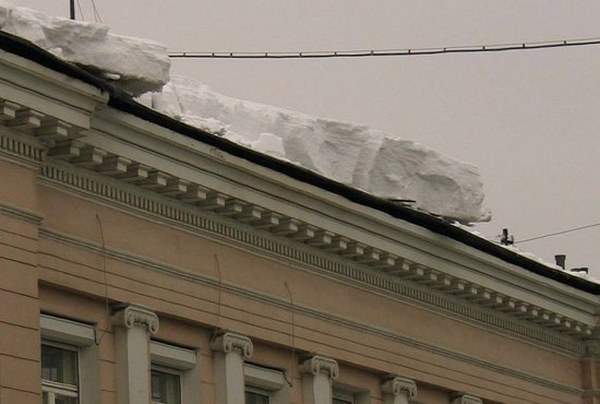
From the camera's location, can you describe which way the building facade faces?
facing the viewer and to the right of the viewer
